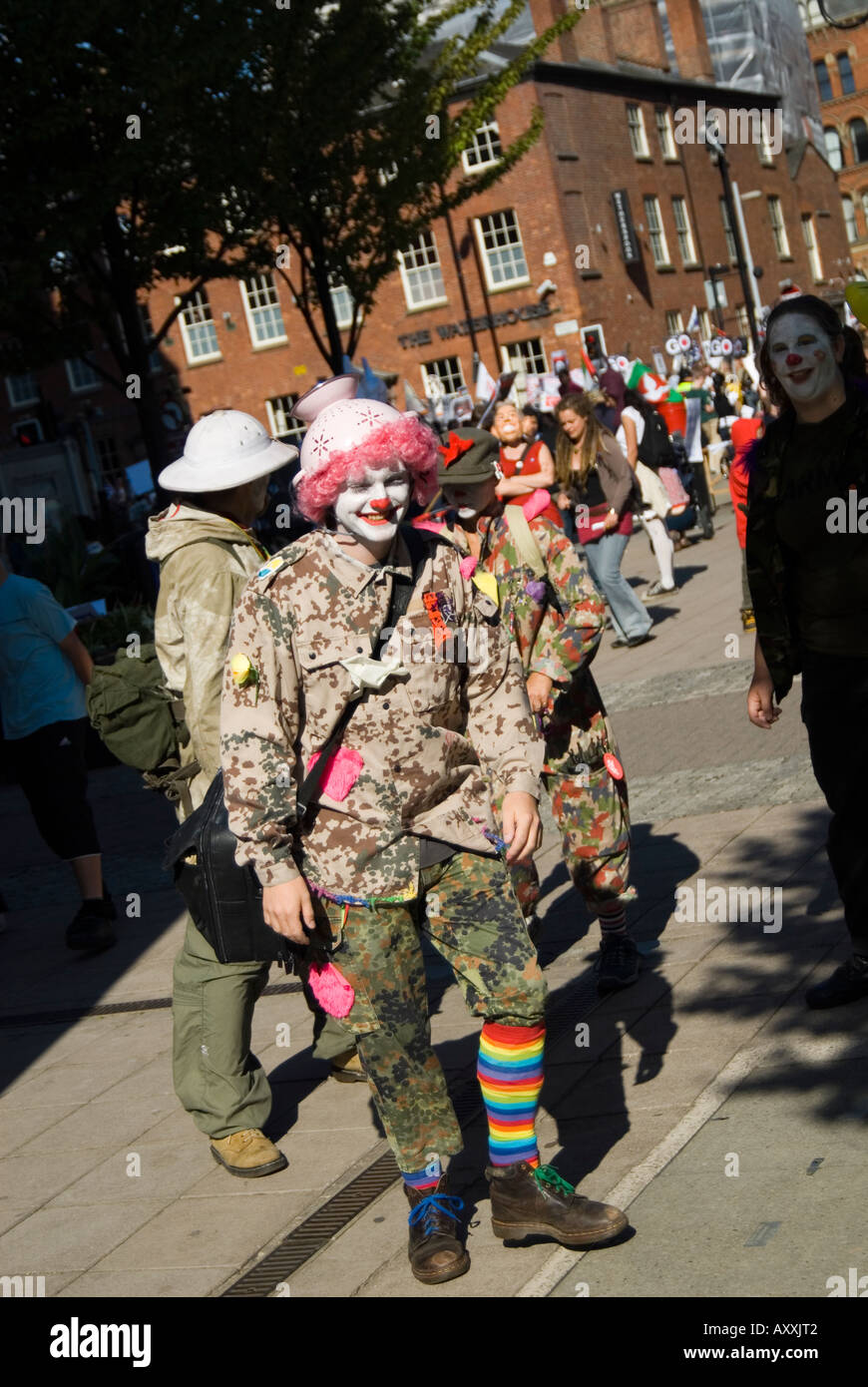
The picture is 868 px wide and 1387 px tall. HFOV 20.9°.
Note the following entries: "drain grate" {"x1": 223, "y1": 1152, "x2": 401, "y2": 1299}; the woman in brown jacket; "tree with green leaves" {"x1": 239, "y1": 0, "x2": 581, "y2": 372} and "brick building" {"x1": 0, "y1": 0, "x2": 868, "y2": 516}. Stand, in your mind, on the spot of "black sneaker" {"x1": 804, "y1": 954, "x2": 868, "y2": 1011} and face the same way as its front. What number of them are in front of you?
1

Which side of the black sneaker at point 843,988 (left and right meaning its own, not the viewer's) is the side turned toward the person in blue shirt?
right

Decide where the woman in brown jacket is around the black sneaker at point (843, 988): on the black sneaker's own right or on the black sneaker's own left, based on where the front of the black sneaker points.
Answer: on the black sneaker's own right

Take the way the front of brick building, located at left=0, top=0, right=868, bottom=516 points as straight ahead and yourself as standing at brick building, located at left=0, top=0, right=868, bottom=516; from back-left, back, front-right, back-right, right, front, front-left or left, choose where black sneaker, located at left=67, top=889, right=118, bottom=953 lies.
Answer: front-left

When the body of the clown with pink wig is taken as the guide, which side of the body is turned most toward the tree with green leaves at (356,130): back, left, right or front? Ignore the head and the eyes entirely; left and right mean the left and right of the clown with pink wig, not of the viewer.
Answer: back

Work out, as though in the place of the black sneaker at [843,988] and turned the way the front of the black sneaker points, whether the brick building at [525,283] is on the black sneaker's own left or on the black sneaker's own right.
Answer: on the black sneaker's own right

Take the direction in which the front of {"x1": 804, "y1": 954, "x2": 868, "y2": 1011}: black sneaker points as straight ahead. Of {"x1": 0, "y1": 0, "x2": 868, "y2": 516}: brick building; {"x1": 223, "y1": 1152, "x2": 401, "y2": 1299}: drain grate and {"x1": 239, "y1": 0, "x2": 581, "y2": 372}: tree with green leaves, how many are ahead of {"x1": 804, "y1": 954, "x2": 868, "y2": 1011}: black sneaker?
1

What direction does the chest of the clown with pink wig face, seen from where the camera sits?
toward the camera

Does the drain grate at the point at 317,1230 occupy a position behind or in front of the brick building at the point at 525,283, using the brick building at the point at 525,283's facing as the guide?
in front

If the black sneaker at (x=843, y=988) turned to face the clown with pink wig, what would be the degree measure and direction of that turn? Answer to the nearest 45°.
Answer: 0° — it already faces them

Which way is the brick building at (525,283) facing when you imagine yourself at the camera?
facing the viewer and to the left of the viewer

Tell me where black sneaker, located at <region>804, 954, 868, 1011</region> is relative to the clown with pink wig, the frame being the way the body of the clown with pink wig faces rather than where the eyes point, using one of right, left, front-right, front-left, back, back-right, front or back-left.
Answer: back-left

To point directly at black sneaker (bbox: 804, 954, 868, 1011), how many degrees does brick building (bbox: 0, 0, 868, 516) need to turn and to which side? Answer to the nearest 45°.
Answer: approximately 45° to its left

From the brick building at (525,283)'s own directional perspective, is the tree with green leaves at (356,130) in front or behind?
in front

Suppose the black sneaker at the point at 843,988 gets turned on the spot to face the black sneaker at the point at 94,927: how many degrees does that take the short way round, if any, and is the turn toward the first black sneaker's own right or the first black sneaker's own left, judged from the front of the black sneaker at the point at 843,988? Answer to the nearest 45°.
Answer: approximately 90° to the first black sneaker's own right
